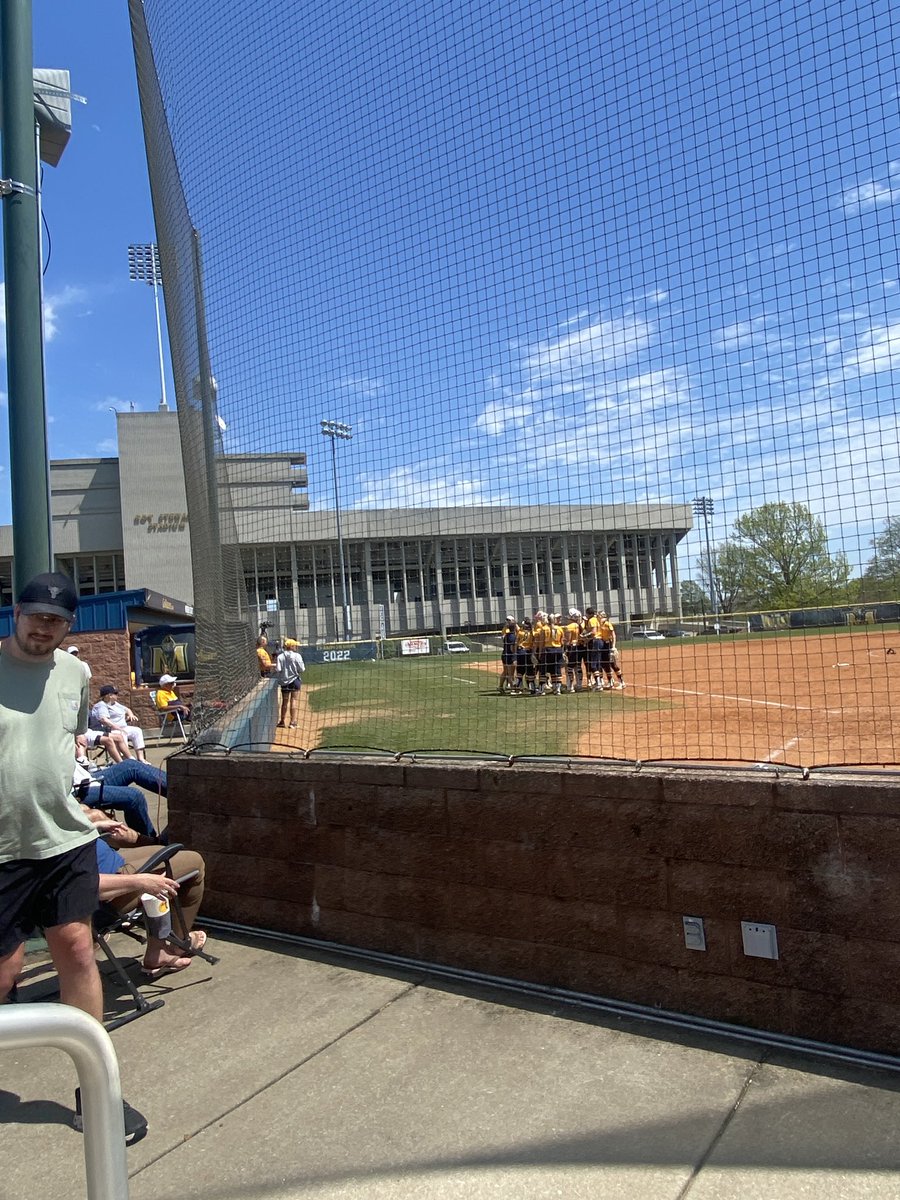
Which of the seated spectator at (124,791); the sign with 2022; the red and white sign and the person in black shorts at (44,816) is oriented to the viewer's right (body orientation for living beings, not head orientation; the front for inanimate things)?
the seated spectator

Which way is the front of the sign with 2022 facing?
toward the camera

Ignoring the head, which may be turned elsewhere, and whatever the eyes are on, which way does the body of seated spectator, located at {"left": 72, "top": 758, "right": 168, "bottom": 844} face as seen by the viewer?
to the viewer's right

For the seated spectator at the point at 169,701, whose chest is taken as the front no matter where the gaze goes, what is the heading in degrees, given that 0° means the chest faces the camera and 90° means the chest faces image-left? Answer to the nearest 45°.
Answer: approximately 270°

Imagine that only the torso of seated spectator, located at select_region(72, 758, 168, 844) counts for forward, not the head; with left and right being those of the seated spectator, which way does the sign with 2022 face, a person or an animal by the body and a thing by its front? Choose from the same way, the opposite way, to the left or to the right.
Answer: to the right

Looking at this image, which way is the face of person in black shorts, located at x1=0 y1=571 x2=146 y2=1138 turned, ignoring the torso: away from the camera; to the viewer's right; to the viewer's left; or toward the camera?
toward the camera

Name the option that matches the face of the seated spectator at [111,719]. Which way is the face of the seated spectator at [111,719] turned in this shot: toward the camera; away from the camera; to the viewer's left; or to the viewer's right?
to the viewer's right

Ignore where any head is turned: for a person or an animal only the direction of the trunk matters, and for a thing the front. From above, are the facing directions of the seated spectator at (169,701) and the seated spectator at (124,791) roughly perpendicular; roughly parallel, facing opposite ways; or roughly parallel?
roughly parallel

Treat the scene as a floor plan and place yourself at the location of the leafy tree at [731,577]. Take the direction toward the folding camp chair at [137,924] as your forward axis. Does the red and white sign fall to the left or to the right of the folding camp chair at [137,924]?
right

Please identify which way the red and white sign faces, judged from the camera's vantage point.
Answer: facing the viewer

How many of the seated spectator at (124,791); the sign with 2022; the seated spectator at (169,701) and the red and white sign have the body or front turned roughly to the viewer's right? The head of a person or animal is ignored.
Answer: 2

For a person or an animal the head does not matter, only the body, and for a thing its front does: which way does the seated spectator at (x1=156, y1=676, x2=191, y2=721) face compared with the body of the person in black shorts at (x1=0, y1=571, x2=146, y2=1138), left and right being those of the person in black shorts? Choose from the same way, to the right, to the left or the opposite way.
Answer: to the left
